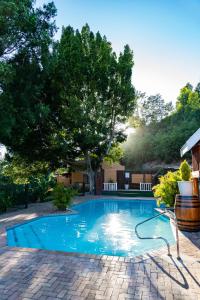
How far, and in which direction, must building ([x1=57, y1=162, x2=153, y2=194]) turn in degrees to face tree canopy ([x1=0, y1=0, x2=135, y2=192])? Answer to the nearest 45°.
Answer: approximately 45° to its right

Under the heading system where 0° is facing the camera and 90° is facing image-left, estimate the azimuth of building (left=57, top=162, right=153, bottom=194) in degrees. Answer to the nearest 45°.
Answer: approximately 0°

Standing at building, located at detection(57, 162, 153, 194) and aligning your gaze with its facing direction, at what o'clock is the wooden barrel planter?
The wooden barrel planter is roughly at 12 o'clock from the building.

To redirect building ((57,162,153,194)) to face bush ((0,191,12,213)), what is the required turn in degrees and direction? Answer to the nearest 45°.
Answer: approximately 45° to its right
